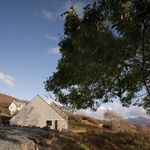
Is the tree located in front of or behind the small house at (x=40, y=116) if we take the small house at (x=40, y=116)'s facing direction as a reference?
in front

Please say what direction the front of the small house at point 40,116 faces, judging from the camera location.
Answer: facing the viewer
